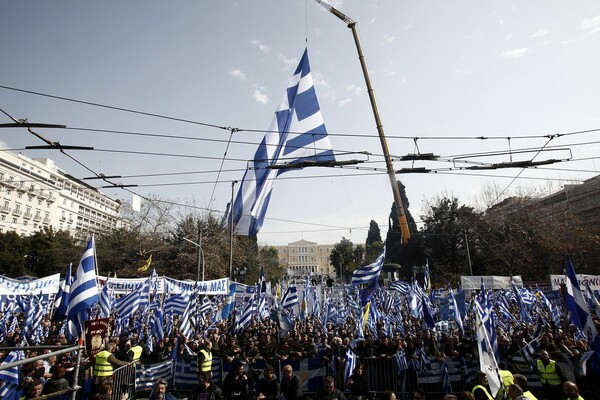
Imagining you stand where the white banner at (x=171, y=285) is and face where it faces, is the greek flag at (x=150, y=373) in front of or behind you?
in front

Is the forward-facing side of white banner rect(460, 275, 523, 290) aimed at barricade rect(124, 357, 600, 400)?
yes

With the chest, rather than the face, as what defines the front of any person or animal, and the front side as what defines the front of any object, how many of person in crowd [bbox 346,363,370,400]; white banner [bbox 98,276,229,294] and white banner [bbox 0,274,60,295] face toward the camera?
3

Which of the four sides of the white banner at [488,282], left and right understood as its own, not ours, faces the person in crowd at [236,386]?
front

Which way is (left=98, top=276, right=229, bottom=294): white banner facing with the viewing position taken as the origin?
facing the viewer

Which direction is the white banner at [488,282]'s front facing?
toward the camera

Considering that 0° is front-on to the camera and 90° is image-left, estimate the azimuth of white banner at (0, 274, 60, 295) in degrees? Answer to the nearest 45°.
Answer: approximately 0°

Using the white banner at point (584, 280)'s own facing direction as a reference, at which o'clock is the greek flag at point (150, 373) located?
The greek flag is roughly at 1 o'clock from the white banner.

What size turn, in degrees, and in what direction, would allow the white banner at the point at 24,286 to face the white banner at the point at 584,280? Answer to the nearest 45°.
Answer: approximately 90° to its left

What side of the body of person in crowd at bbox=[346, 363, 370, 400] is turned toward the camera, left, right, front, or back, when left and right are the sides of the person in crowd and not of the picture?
front

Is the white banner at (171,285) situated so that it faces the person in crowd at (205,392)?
yes

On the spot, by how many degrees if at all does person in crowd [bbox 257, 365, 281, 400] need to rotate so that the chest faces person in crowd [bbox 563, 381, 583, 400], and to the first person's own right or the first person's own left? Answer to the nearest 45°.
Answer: approximately 45° to the first person's own left
